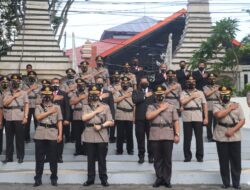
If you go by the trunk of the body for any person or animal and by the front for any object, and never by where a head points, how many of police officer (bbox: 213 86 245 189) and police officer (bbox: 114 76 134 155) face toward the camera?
2

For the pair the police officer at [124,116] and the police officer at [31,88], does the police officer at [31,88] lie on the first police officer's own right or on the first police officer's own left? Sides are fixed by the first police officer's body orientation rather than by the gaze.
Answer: on the first police officer's own right

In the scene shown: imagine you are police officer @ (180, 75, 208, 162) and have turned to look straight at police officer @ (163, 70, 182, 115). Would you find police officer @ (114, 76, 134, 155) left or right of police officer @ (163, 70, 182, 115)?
left

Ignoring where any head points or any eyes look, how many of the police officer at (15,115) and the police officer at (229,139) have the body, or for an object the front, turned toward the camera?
2

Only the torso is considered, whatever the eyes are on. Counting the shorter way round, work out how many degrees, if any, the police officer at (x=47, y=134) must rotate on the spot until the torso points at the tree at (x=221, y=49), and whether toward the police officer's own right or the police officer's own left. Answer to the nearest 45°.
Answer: approximately 135° to the police officer's own left

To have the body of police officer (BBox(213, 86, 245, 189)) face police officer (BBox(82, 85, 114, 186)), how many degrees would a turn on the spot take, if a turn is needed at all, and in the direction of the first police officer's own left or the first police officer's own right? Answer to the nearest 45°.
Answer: approximately 90° to the first police officer's own right

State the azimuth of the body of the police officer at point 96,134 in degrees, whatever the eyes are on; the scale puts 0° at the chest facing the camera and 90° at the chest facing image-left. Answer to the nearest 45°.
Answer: approximately 0°

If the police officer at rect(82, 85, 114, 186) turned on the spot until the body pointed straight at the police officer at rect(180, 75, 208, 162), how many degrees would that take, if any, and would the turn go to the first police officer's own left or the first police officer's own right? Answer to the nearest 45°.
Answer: approximately 135° to the first police officer's own left
